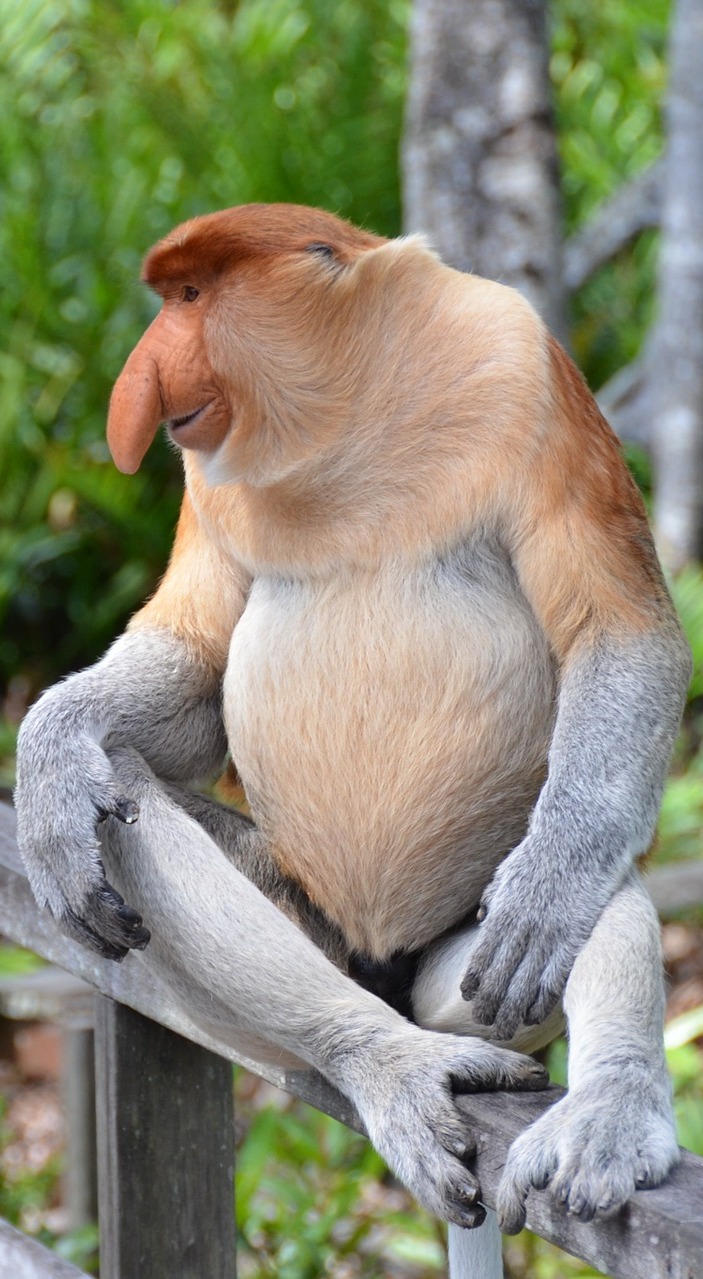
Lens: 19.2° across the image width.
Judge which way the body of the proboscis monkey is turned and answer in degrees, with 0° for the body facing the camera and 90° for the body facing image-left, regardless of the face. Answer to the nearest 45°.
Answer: approximately 45°

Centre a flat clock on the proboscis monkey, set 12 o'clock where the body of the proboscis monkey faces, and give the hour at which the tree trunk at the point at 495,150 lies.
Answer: The tree trunk is roughly at 5 o'clock from the proboscis monkey.
